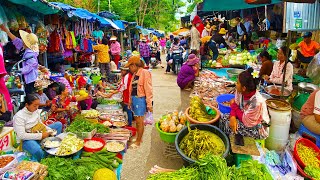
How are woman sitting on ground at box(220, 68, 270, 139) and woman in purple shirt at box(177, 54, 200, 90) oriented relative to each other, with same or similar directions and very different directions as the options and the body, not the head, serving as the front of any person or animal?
very different directions

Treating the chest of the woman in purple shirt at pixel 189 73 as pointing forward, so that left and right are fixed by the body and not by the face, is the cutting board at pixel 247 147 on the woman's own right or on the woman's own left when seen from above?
on the woman's own right

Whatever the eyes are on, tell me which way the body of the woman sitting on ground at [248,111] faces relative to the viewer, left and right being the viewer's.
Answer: facing to the left of the viewer

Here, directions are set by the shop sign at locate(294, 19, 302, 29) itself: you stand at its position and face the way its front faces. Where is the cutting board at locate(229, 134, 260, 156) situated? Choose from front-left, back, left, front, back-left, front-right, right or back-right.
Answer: front

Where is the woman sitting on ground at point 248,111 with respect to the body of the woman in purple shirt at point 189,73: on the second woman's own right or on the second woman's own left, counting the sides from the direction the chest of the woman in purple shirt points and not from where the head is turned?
on the second woman's own right

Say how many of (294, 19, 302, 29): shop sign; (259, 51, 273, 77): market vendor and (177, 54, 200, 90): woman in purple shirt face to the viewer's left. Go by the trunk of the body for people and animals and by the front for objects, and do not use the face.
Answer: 1

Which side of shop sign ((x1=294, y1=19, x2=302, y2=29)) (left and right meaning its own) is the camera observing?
front
